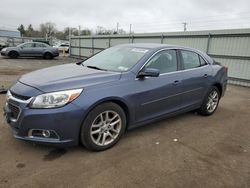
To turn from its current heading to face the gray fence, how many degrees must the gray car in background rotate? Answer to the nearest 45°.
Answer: approximately 135° to its left

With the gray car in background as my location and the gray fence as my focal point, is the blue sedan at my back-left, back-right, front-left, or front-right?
front-right

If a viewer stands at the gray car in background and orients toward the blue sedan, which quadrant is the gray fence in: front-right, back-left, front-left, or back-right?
front-left

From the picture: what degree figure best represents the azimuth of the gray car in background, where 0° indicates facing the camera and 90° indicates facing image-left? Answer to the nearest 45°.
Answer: approximately 90°

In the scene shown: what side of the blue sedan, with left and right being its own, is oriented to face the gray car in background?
right

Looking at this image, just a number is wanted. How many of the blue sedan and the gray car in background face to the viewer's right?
0

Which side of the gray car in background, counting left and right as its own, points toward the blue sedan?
left

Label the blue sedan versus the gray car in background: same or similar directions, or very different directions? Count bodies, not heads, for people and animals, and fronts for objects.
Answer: same or similar directions

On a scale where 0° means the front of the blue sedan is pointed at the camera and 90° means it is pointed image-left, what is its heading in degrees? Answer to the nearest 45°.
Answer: approximately 45°

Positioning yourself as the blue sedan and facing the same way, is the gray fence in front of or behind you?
behind
